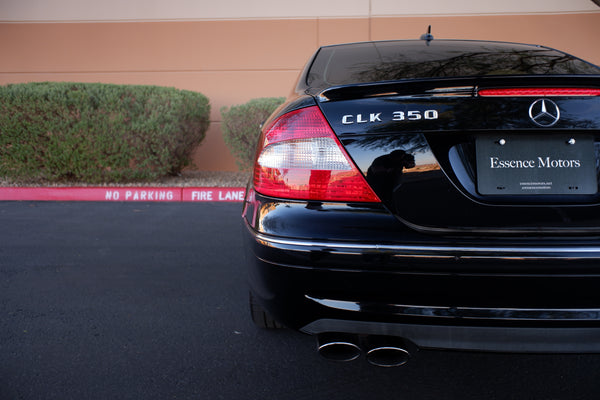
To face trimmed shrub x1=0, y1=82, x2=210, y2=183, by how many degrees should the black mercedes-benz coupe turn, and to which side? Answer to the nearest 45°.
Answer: approximately 45° to its left

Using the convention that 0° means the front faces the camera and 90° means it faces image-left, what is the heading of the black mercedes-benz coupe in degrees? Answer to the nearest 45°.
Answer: approximately 180°

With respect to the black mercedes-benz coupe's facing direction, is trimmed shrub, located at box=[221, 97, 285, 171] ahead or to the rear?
ahead
